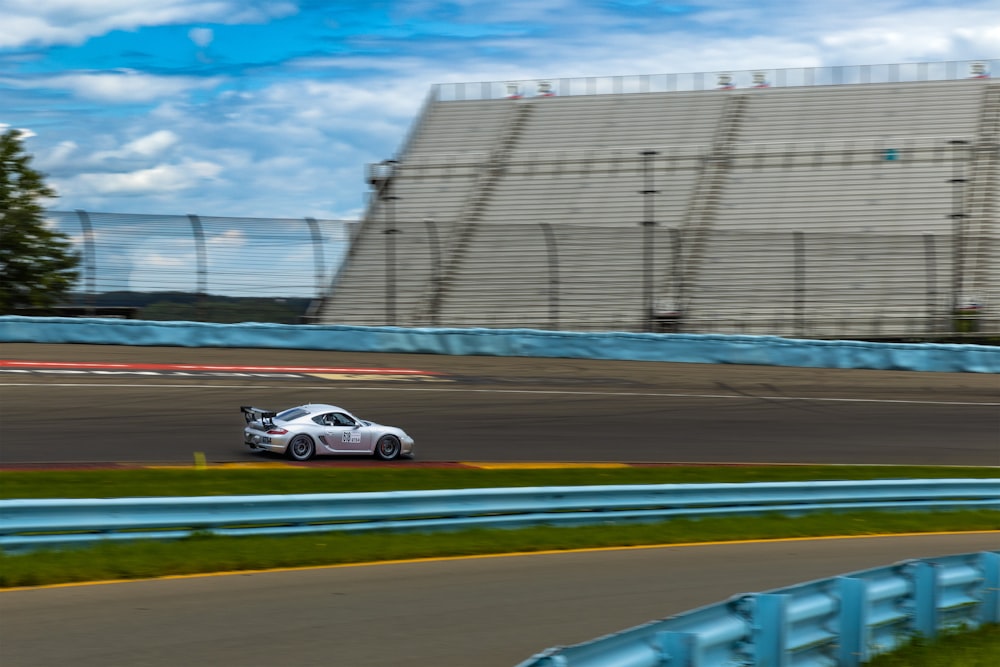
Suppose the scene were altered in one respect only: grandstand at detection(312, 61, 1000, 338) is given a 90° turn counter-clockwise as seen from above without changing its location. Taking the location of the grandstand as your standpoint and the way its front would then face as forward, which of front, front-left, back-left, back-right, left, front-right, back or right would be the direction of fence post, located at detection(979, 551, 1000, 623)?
right

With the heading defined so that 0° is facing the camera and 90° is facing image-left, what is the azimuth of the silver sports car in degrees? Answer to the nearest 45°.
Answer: approximately 225°

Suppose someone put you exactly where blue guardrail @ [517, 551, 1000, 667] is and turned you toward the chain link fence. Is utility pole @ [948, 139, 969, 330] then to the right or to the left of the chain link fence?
right

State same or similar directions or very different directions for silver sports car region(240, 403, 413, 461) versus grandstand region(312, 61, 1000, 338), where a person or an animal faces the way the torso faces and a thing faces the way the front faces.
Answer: very different directions

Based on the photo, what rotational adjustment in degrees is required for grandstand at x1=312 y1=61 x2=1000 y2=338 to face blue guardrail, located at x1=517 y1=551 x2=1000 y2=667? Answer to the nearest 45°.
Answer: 0° — it already faces it

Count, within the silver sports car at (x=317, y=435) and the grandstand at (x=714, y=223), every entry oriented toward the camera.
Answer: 1

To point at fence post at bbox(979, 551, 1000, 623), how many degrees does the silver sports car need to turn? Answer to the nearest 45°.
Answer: approximately 90° to its right

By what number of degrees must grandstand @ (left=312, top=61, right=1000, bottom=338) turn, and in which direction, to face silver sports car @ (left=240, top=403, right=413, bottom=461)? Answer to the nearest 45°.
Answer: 0° — it already faces it

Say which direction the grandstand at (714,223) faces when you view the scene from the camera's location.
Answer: facing the viewer
